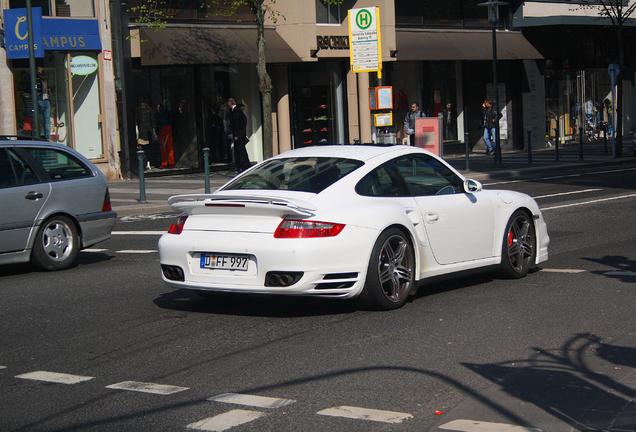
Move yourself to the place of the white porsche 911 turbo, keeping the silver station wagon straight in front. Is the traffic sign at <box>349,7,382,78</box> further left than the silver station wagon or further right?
right

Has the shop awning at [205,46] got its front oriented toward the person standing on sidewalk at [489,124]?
no

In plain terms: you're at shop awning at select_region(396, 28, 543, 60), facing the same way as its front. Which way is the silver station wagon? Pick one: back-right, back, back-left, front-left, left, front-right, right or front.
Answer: front

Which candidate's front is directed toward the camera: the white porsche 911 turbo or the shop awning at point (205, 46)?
the shop awning

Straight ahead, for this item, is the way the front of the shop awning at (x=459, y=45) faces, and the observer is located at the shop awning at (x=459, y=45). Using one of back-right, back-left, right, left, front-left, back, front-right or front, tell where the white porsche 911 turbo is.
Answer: front

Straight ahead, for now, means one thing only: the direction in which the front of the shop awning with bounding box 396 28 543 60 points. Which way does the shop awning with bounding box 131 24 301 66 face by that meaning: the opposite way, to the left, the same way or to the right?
the same way

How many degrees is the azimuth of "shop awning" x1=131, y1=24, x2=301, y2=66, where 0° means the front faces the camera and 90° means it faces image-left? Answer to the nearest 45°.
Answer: approximately 0°

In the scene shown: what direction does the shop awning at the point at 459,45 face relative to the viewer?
toward the camera

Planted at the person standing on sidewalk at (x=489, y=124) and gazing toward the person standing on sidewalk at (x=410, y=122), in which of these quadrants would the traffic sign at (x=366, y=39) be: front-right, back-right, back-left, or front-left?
front-left

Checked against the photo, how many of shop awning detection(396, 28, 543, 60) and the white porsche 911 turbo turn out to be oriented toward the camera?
1

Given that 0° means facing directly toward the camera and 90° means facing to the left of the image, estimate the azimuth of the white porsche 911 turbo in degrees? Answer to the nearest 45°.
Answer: approximately 225°

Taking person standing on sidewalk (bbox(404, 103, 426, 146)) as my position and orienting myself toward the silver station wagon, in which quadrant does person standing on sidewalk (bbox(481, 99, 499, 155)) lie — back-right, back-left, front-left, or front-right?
back-left

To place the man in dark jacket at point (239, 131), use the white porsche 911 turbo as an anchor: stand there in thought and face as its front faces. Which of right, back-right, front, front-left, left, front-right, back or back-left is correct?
front-left

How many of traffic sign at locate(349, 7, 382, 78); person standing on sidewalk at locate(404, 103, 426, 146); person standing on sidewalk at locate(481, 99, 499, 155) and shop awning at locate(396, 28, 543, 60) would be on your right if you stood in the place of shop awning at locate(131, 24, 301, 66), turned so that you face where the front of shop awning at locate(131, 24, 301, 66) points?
0

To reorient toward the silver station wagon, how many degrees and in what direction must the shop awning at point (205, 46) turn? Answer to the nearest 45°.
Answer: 0° — it already faces it

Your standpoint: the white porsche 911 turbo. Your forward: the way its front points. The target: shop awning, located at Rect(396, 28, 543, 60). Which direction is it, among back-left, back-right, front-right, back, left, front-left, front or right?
front-left

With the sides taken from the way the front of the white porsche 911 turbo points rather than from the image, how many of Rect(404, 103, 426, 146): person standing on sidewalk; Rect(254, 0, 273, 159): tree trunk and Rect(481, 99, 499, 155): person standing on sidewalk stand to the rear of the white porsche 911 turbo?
0

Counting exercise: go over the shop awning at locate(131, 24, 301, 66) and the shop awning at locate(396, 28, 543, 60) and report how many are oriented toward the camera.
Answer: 2

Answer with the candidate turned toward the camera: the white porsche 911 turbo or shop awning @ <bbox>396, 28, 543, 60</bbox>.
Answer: the shop awning

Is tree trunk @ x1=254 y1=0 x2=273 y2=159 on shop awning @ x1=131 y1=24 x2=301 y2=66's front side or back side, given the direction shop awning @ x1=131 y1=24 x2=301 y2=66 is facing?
on the front side

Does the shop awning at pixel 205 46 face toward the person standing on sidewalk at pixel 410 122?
no
